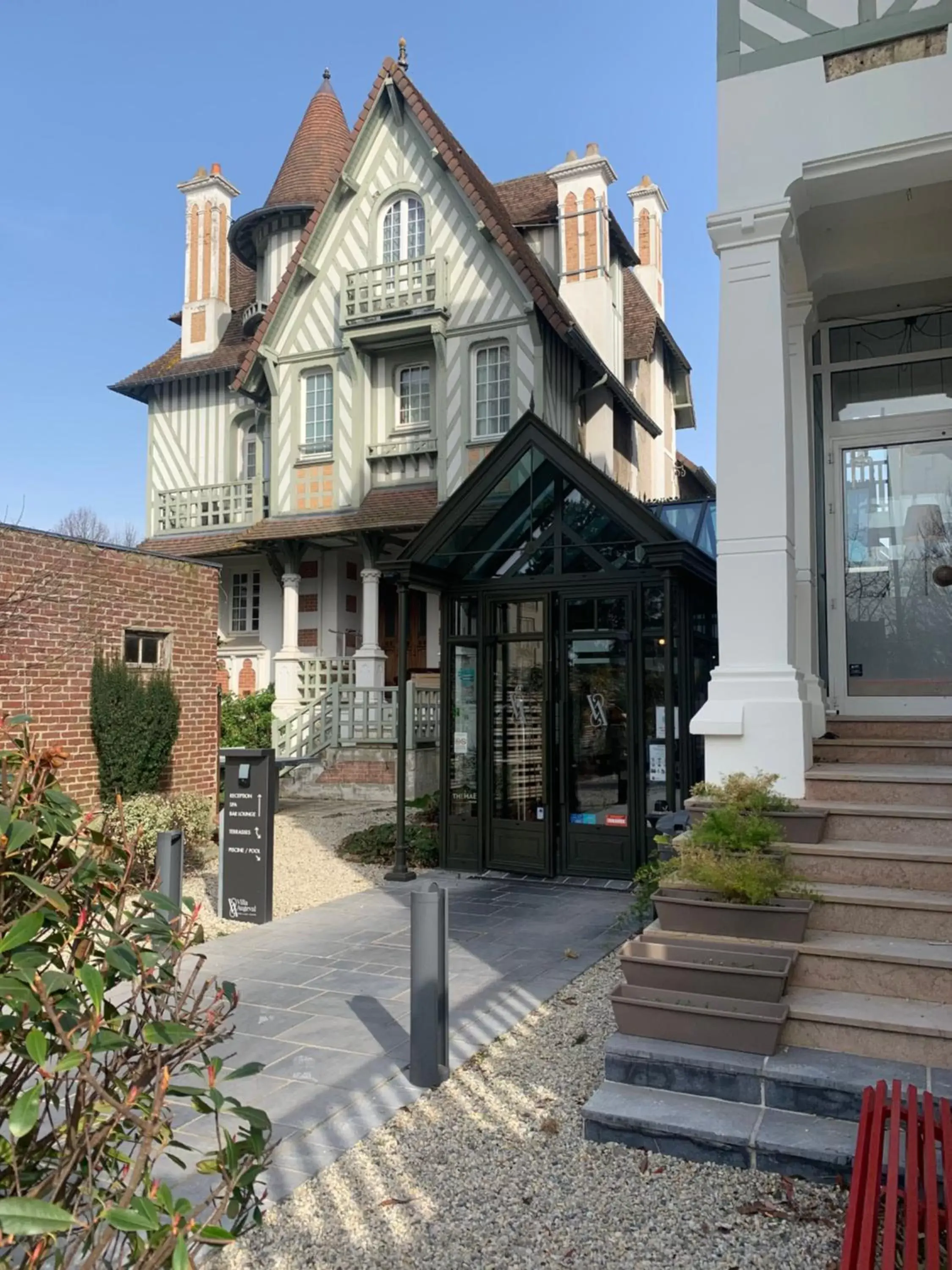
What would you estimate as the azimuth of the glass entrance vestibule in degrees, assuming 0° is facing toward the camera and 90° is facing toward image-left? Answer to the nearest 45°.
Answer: approximately 0°

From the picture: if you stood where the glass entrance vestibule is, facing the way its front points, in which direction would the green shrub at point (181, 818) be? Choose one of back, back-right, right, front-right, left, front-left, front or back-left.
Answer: right
